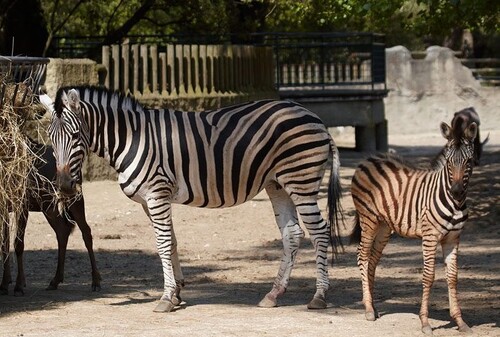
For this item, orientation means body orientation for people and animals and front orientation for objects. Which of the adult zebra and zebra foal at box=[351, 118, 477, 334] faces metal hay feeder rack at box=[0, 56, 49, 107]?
the adult zebra

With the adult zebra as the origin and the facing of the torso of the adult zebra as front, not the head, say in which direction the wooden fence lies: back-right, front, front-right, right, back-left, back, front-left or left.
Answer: right

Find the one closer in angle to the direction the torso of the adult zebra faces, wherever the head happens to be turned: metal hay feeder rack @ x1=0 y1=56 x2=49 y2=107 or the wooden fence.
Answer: the metal hay feeder rack

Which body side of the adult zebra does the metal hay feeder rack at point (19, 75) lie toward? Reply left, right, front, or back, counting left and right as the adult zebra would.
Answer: front

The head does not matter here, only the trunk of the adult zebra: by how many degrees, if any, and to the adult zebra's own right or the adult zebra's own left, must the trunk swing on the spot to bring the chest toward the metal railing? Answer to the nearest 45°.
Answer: approximately 90° to the adult zebra's own right

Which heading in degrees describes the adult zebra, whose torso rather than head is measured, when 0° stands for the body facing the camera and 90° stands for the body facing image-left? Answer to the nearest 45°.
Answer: approximately 90°

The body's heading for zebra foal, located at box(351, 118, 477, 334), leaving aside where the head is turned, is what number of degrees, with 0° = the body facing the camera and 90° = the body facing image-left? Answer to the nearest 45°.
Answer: approximately 315°

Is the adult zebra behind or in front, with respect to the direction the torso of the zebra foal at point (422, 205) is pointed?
behind

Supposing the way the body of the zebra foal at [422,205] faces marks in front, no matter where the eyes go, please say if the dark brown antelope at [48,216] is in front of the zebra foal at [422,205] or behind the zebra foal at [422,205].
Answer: behind

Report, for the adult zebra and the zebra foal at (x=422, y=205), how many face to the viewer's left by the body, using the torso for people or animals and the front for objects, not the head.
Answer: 1

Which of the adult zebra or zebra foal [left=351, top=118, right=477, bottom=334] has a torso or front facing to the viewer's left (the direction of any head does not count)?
the adult zebra
